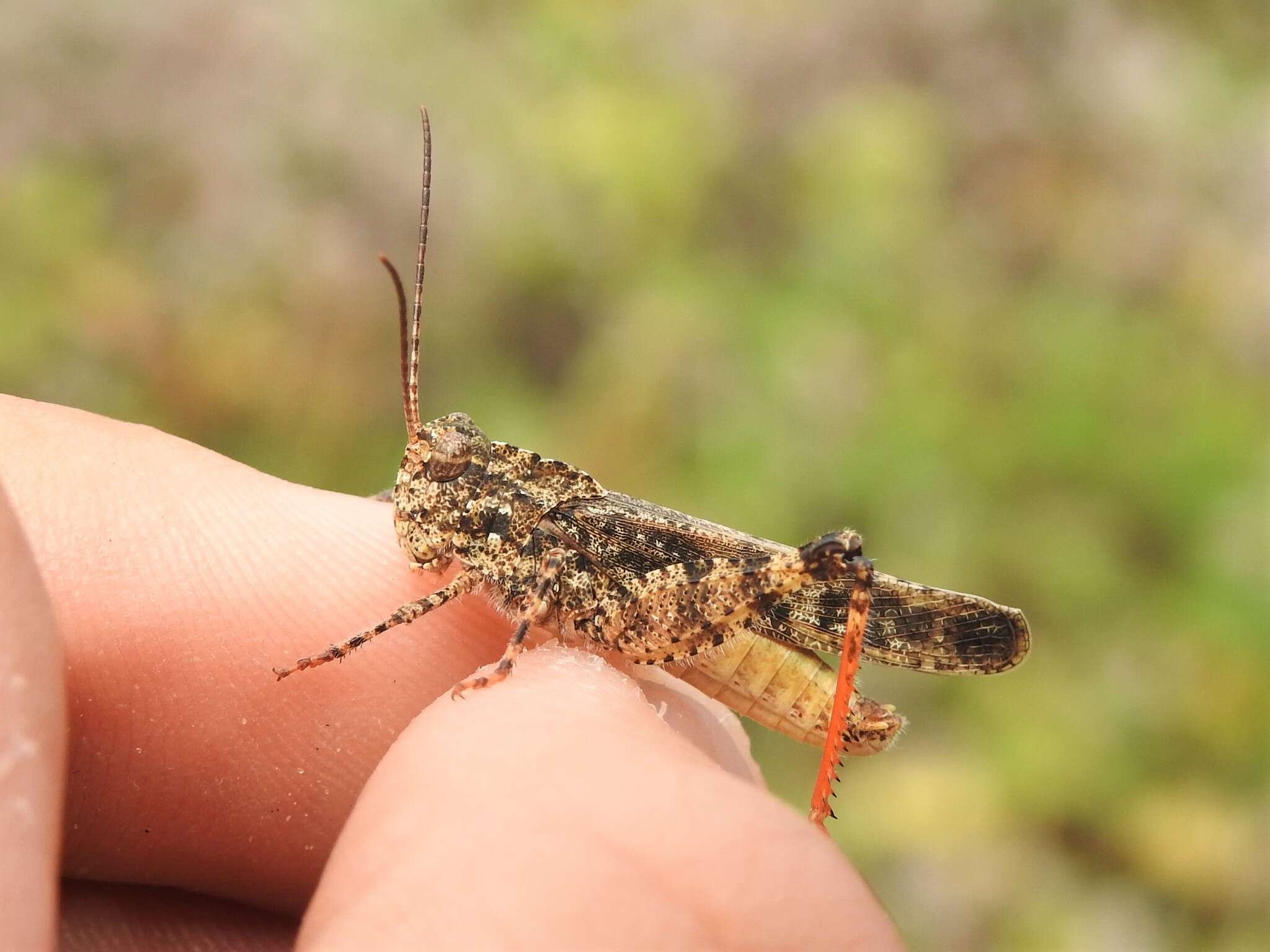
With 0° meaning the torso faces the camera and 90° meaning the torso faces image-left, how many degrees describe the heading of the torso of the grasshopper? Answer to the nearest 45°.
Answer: approximately 90°
